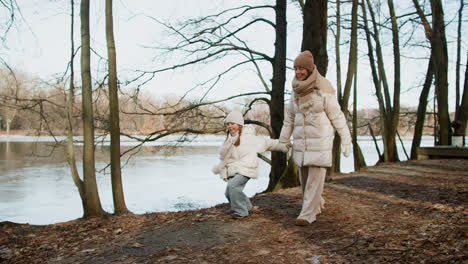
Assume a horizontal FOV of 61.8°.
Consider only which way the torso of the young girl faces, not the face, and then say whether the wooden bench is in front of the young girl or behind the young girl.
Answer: behind

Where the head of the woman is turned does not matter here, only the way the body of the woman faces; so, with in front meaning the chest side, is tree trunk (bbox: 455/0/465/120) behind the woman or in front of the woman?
behind

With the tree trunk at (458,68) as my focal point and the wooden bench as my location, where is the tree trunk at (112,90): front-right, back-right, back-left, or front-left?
back-left

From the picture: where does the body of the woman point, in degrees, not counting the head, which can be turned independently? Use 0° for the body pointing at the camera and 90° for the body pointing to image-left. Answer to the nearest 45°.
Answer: approximately 45°

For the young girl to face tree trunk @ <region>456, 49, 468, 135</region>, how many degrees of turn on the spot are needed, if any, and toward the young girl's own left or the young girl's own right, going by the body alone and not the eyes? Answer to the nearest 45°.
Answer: approximately 180°

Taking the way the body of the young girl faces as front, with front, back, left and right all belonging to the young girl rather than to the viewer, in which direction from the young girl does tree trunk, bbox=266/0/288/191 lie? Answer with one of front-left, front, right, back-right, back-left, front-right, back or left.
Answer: back-right

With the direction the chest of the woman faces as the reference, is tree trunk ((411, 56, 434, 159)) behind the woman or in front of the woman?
behind

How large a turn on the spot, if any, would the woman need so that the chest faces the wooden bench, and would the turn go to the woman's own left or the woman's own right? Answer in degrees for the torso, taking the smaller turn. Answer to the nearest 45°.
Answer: approximately 180°
